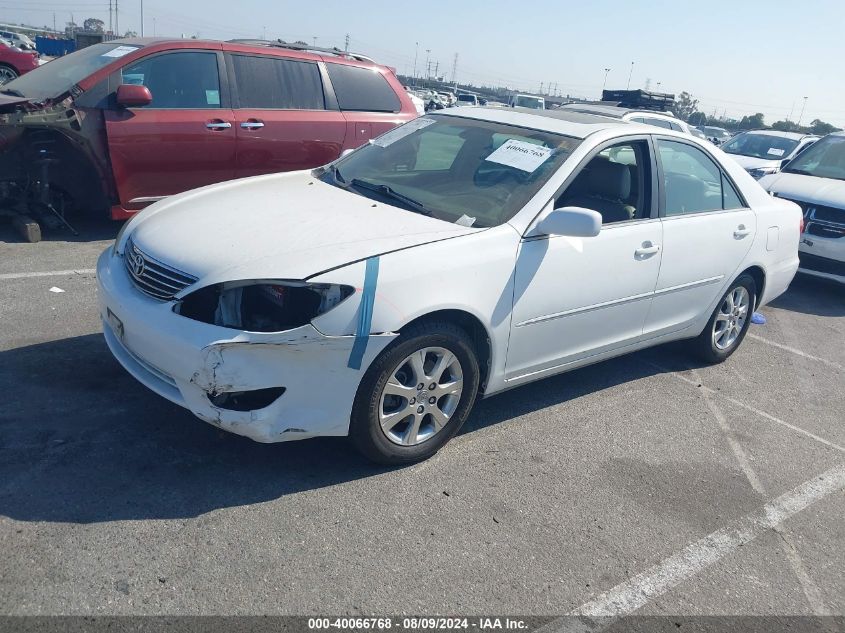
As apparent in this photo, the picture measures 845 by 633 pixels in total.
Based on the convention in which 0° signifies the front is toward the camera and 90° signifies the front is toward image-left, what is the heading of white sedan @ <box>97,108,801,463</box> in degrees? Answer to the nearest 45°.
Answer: approximately 45°

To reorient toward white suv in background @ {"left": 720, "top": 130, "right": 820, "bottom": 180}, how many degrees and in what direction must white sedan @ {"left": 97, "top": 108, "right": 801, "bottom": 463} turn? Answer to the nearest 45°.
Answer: approximately 180°

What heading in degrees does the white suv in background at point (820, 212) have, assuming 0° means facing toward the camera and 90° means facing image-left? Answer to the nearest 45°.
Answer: approximately 45°

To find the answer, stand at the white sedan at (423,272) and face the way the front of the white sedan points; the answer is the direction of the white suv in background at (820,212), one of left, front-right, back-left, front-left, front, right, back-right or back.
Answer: back

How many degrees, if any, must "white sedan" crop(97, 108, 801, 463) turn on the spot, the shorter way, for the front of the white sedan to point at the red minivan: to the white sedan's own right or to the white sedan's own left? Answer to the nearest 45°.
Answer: approximately 90° to the white sedan's own right
